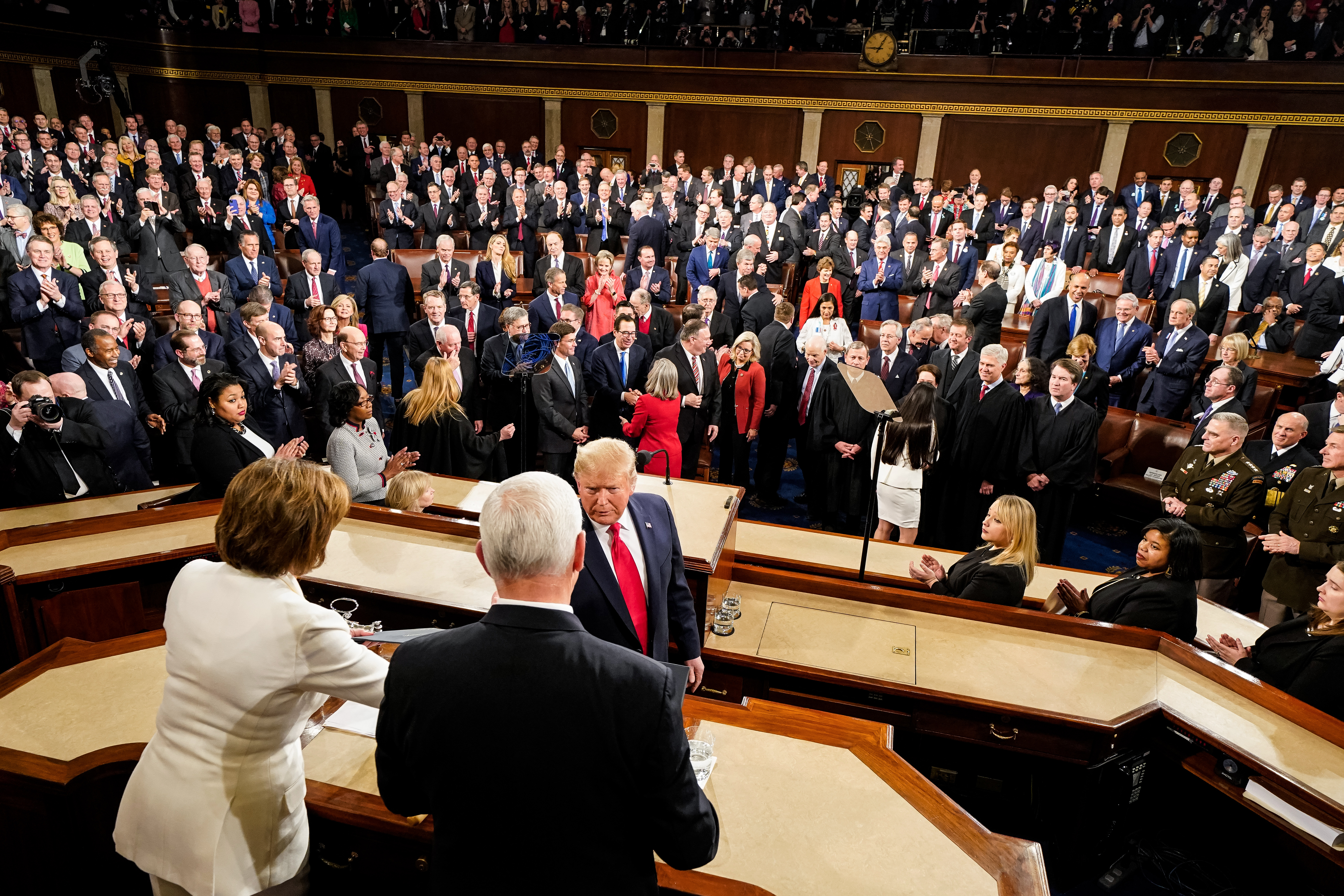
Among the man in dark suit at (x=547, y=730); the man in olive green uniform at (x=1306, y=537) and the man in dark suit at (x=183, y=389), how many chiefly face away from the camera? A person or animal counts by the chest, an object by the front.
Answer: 1

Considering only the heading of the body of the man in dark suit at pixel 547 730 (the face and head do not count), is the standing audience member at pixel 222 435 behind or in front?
in front

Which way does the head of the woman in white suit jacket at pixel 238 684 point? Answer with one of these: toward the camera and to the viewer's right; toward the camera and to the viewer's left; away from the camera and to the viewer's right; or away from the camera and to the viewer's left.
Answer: away from the camera and to the viewer's right

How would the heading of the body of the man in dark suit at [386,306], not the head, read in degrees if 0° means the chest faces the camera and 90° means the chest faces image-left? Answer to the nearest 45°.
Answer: approximately 180°

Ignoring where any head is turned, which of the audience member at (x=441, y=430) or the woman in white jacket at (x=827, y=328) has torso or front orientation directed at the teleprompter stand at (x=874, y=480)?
the woman in white jacket

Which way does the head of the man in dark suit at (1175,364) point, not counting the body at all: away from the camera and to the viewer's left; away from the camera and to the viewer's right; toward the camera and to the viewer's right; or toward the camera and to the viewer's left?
toward the camera and to the viewer's left

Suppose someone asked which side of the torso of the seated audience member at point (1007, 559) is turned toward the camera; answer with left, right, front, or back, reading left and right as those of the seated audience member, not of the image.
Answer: left

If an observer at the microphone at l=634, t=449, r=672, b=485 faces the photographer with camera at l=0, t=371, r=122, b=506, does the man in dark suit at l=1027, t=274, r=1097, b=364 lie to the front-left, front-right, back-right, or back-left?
back-right

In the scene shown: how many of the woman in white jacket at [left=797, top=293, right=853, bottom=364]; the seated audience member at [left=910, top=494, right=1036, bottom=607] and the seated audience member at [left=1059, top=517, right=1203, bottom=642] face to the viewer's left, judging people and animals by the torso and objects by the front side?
2

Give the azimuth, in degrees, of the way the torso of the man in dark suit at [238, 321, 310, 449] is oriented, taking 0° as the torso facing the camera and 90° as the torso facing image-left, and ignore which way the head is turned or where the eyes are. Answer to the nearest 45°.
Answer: approximately 315°

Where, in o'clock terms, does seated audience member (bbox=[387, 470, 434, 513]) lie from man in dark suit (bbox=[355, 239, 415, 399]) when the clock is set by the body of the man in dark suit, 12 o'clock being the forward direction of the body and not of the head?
The seated audience member is roughly at 6 o'clock from the man in dark suit.

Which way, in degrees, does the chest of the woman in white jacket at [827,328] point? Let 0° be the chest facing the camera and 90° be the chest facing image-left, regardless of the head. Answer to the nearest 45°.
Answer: approximately 0°
